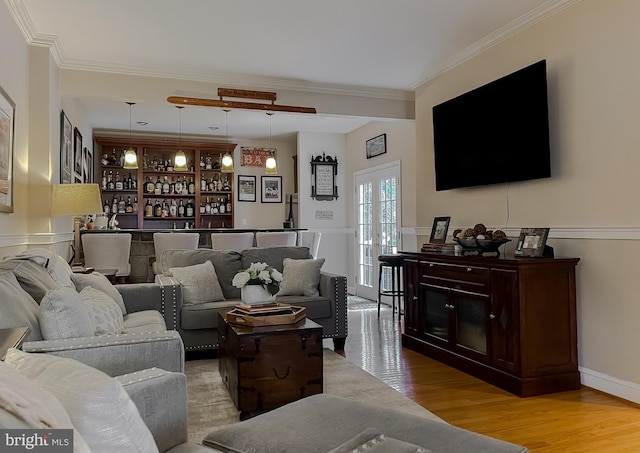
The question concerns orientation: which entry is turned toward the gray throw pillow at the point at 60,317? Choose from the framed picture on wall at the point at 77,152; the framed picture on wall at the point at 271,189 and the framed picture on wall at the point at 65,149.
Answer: the framed picture on wall at the point at 271,189

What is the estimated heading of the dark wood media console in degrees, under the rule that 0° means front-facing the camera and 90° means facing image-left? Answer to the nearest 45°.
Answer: approximately 45°

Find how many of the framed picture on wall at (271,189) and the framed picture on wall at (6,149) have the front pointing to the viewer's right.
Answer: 1

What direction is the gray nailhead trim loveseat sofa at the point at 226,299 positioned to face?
toward the camera

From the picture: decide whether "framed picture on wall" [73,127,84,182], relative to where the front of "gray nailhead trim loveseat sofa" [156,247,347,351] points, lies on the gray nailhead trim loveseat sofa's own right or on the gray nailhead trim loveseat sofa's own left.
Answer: on the gray nailhead trim loveseat sofa's own right

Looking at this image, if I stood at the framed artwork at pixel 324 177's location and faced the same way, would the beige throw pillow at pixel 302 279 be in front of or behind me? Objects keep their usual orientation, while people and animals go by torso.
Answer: in front

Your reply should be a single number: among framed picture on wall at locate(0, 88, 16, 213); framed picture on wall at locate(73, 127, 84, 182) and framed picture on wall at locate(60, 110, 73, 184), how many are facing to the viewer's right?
3

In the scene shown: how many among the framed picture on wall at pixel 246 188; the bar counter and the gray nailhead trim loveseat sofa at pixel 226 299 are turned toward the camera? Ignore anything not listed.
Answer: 3

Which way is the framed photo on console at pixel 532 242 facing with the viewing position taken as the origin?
facing the viewer and to the left of the viewer

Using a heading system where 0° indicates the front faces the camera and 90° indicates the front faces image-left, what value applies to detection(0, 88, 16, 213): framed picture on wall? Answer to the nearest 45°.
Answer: approximately 270°

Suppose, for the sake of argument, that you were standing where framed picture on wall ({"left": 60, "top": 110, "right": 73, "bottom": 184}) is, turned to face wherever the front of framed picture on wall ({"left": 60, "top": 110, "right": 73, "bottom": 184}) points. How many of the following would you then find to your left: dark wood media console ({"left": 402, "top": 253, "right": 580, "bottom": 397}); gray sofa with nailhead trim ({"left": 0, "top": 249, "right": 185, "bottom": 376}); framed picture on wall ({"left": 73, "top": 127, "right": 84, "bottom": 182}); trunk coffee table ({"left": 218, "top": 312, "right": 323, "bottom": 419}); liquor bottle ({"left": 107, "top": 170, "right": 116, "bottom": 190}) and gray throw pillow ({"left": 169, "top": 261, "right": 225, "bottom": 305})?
2

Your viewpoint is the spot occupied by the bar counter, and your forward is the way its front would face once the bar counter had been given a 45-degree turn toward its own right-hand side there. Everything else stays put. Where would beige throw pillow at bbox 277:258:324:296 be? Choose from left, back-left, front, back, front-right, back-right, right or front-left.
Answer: left

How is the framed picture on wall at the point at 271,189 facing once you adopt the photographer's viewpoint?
facing the viewer

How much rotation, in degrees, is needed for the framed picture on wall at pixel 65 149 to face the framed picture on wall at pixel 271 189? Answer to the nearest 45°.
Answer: approximately 45° to its left

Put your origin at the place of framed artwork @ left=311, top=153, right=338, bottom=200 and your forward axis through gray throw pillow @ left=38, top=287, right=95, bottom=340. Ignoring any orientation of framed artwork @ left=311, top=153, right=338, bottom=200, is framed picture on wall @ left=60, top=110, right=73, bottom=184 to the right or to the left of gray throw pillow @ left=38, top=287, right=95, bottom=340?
right

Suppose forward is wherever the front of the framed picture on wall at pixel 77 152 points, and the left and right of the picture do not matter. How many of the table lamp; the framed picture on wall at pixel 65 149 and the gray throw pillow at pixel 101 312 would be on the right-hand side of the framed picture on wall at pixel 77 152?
3

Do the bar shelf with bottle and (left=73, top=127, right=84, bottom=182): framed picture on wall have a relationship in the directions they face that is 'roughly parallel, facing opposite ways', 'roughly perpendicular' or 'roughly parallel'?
roughly perpendicular

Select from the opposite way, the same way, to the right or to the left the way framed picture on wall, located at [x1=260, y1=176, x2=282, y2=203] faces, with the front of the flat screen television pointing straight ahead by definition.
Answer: to the left

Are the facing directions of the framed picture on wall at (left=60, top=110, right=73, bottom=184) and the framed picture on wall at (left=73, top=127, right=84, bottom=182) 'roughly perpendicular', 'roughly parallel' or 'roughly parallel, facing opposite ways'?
roughly parallel

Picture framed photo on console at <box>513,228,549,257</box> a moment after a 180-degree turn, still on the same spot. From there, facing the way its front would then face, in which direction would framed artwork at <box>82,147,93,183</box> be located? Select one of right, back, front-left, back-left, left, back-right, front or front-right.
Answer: back-left

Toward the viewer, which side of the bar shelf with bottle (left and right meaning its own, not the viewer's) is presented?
front

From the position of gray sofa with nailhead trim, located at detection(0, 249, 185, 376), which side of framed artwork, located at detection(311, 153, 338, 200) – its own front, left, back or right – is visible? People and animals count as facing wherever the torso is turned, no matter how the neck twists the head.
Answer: front

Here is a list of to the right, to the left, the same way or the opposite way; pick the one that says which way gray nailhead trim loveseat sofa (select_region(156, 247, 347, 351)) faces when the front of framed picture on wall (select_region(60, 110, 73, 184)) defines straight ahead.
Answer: to the right

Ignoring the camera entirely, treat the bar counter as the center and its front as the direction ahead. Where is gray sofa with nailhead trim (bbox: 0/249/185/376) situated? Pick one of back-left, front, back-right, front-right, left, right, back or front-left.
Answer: front
